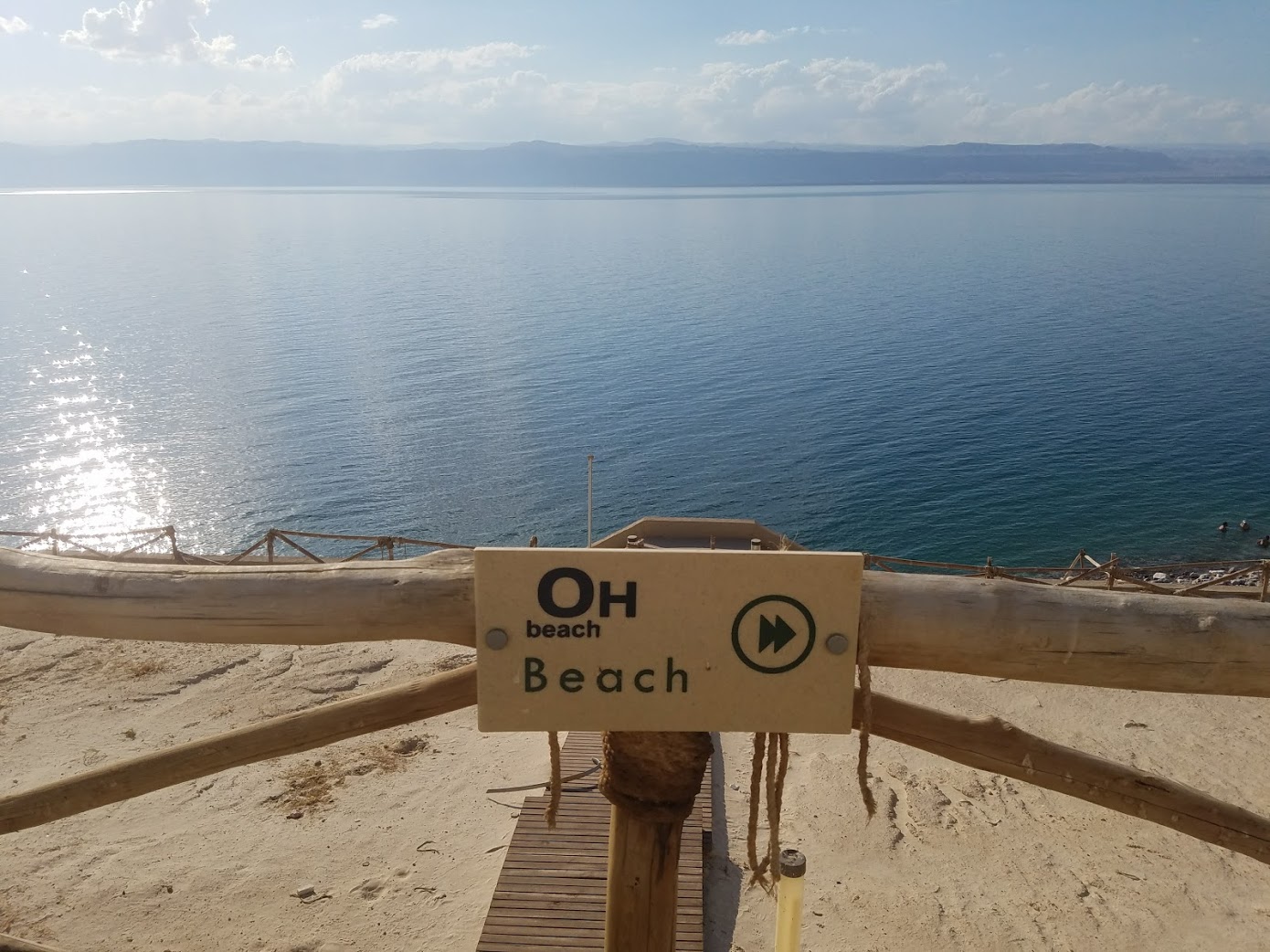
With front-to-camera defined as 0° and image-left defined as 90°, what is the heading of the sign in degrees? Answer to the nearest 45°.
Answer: approximately 0°

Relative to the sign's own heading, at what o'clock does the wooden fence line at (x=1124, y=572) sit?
The wooden fence line is roughly at 7 o'clock from the sign.

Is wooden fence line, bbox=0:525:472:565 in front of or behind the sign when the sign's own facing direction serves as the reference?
behind

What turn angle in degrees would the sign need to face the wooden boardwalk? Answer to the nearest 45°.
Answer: approximately 180°
